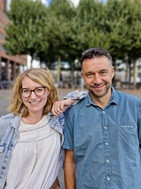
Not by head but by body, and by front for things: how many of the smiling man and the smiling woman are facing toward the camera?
2

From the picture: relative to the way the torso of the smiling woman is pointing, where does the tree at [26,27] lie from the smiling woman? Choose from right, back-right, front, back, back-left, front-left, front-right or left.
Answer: back

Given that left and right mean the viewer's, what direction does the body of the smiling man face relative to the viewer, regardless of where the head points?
facing the viewer

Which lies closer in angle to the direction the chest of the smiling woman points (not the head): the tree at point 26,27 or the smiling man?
the smiling man

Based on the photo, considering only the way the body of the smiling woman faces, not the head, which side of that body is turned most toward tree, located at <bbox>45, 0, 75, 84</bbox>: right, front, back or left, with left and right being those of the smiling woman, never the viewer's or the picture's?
back

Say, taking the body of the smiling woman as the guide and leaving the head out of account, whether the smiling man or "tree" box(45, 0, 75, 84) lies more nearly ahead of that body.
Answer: the smiling man

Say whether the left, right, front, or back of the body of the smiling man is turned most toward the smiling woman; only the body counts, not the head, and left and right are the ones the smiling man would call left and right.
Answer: right

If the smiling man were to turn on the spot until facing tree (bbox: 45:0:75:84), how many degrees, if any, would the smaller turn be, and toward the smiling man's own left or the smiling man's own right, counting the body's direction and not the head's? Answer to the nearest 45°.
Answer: approximately 180°

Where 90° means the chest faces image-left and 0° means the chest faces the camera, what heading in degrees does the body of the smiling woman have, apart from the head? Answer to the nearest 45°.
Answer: approximately 0°

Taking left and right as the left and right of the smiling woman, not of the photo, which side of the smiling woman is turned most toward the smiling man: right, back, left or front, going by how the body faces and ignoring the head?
left

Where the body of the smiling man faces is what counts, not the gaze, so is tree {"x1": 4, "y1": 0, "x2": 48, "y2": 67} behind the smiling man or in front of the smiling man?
behind
